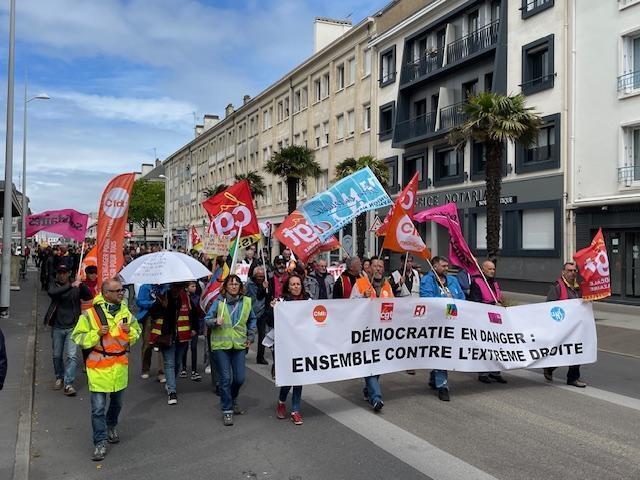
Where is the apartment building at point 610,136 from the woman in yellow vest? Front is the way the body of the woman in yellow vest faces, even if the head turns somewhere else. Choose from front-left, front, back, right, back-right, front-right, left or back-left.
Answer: back-left

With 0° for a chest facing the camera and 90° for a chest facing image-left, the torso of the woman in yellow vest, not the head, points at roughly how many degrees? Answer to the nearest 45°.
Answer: approximately 0°

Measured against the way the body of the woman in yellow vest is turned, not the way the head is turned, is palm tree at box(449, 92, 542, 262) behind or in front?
behind

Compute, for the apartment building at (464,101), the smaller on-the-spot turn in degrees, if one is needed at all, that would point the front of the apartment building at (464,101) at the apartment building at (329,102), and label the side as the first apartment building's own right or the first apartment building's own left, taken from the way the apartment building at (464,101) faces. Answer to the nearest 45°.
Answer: approximately 90° to the first apartment building's own right

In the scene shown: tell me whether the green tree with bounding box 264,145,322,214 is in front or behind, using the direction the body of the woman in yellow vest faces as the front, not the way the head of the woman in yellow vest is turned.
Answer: behind

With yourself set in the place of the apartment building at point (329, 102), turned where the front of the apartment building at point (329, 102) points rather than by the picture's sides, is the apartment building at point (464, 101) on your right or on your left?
on your left

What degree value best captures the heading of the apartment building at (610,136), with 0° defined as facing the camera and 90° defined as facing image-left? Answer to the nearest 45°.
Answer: approximately 45°

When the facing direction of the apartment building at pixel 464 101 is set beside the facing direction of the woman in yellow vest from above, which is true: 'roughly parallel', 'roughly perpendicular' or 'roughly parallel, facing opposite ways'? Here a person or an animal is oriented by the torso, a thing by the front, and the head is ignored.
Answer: roughly perpendicular

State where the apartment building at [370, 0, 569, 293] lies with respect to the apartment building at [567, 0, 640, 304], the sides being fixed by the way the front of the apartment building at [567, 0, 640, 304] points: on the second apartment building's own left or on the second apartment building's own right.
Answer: on the second apartment building's own right

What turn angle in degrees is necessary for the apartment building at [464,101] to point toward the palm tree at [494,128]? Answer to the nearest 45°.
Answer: approximately 45° to its left
